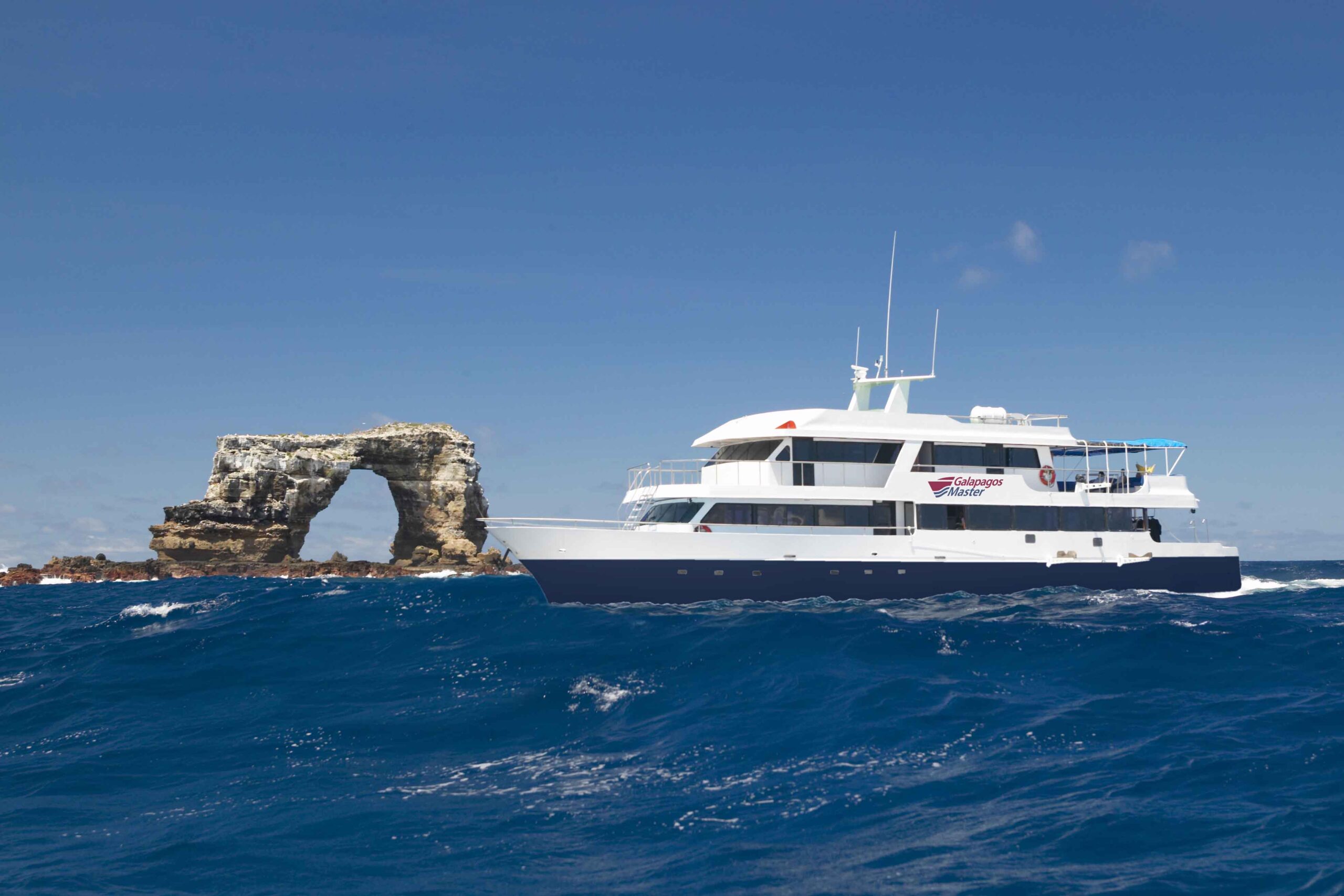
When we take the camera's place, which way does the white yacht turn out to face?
facing to the left of the viewer
